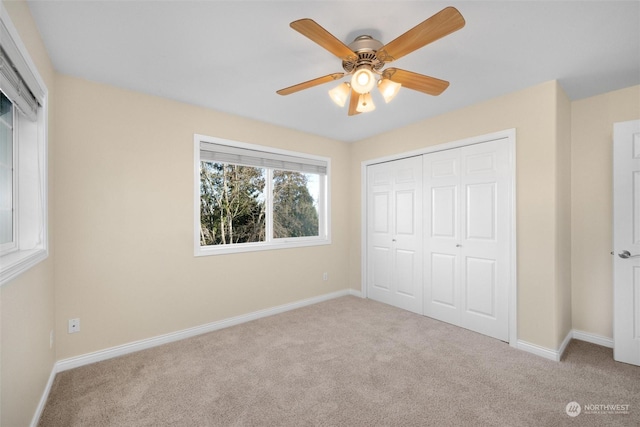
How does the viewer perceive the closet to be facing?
facing the viewer and to the left of the viewer

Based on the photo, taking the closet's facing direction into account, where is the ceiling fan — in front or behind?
in front

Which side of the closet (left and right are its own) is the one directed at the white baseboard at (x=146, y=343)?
front

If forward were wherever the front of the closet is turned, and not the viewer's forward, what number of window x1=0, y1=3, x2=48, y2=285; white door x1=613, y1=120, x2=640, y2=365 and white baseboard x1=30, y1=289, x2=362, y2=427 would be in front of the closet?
2

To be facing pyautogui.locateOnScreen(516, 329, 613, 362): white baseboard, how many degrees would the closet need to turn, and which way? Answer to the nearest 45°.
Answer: approximately 135° to its left

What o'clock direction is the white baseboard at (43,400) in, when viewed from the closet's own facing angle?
The white baseboard is roughly at 12 o'clock from the closet.

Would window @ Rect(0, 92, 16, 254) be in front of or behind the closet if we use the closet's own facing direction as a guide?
in front

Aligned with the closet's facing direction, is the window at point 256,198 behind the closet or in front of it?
in front

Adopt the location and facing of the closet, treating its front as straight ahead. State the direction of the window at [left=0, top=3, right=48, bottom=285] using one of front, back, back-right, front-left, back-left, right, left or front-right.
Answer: front

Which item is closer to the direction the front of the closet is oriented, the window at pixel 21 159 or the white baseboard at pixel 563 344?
the window
